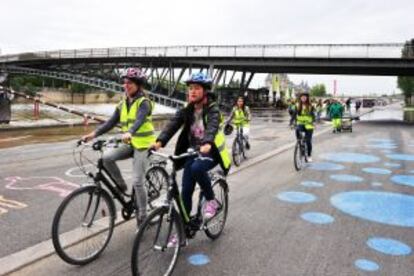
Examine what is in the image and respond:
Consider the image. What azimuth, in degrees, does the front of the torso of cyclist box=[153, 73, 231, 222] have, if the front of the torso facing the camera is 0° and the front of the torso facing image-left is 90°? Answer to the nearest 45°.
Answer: approximately 45°

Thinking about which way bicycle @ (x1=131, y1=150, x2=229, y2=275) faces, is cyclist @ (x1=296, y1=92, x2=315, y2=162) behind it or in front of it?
behind

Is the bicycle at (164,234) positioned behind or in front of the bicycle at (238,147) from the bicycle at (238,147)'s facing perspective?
in front

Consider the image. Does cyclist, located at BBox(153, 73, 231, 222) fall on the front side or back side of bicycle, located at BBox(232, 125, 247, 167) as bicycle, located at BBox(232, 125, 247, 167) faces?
on the front side

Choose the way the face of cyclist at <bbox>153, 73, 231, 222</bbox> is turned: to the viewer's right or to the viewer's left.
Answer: to the viewer's left

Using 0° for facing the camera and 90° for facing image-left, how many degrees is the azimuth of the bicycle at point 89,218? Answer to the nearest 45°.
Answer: approximately 45°

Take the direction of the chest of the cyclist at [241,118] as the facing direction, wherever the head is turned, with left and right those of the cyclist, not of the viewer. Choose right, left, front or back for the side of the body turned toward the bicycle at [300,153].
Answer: left
